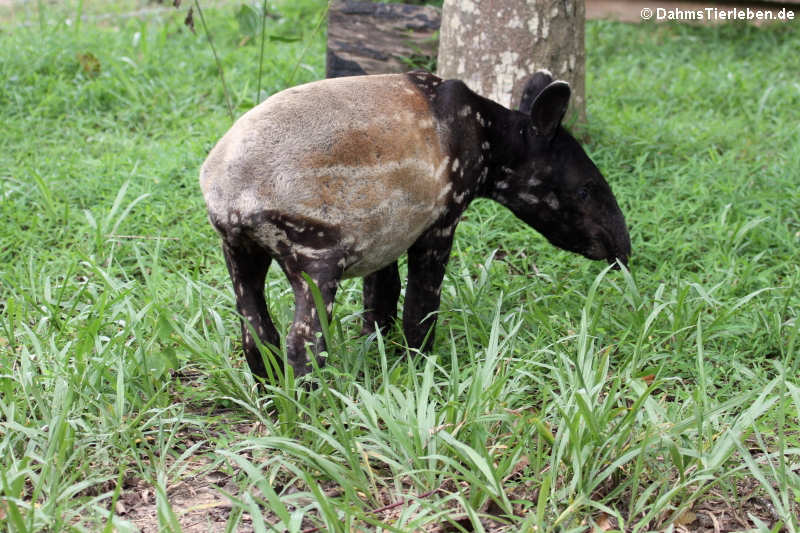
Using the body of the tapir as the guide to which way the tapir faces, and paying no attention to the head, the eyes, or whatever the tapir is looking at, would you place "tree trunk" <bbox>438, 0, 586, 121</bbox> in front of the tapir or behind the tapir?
in front

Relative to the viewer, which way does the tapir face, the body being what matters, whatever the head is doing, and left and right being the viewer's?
facing away from the viewer and to the right of the viewer
